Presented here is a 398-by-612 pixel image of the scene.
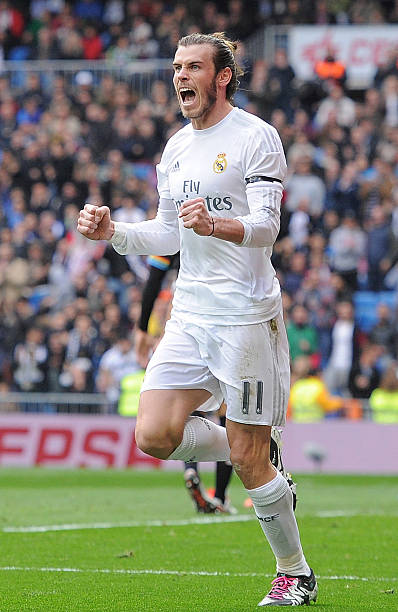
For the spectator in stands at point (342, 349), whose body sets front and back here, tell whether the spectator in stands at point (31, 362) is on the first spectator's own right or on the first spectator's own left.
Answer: on the first spectator's own right

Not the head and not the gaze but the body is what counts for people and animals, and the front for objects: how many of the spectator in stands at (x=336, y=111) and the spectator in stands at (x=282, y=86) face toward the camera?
2

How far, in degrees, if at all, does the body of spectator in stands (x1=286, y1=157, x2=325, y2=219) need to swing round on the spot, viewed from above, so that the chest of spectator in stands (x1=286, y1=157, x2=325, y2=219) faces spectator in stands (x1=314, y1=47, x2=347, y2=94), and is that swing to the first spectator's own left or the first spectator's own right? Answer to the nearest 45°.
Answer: approximately 180°

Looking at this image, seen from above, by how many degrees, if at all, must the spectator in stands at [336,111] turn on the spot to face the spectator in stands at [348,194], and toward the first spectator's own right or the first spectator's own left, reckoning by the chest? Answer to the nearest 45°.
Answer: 0° — they already face them

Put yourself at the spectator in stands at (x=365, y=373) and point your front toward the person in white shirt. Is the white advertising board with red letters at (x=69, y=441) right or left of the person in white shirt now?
right

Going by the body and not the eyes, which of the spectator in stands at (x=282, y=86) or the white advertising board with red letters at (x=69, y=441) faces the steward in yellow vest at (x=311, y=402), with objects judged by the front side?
the spectator in stands
